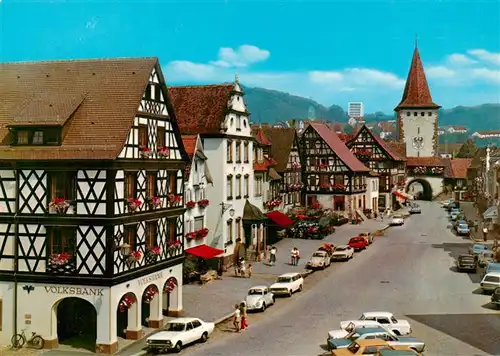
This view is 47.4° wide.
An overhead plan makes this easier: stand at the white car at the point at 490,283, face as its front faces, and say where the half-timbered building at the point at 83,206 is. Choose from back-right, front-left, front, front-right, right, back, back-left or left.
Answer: back-left

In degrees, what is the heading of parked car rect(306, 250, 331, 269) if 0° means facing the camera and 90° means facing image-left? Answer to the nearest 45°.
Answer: approximately 45°

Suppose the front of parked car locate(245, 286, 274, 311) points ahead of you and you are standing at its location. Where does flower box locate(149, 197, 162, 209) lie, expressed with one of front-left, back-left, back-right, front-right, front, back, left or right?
front

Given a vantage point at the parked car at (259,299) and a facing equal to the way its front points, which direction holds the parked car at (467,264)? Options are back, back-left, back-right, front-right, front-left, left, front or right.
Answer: back

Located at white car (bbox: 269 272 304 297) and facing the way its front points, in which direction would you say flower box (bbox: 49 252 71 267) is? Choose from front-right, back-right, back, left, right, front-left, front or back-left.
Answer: front

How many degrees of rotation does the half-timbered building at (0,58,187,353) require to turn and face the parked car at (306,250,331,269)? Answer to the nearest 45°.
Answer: approximately 90° to its left

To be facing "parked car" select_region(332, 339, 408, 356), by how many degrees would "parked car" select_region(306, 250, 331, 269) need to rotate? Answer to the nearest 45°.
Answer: approximately 45° to its left

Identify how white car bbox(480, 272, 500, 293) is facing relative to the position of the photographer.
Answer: facing away from the viewer and to the right of the viewer

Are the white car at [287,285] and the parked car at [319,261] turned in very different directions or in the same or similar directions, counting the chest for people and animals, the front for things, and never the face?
same or similar directions

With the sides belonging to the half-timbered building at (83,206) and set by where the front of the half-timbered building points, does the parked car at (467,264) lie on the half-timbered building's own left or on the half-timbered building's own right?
on the half-timbered building's own left

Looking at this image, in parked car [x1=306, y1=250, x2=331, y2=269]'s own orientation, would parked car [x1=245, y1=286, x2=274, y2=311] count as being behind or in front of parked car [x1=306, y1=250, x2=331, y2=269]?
in front

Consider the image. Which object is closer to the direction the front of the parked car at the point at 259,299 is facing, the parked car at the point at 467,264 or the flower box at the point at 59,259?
the flower box

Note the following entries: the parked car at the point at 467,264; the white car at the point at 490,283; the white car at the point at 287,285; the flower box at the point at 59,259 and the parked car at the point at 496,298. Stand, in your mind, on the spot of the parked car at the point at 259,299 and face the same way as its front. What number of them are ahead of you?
1

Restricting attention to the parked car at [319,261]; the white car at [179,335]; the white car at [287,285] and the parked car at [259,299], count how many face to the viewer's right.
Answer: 0

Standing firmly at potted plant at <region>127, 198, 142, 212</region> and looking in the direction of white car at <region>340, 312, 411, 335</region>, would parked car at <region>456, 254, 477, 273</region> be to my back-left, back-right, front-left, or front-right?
front-left

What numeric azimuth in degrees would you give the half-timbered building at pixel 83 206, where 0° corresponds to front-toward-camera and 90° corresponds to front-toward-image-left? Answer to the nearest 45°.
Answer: approximately 315°

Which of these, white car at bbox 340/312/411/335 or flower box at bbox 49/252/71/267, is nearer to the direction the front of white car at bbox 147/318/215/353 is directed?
the flower box

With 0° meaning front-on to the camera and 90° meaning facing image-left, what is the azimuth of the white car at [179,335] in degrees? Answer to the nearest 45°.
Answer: approximately 45°

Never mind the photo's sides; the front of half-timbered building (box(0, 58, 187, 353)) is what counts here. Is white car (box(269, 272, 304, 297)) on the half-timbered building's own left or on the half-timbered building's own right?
on the half-timbered building's own left
